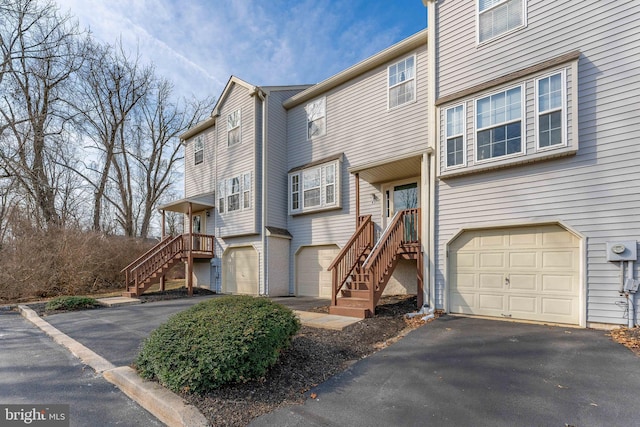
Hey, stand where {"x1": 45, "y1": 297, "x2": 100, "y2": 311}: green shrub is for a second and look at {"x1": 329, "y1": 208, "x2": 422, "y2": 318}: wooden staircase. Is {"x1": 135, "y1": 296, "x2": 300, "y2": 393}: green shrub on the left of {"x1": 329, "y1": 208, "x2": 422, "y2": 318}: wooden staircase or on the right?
right

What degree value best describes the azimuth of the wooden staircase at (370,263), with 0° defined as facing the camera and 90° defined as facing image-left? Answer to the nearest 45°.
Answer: approximately 45°

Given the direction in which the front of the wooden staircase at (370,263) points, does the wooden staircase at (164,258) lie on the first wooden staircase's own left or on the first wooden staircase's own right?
on the first wooden staircase's own right
